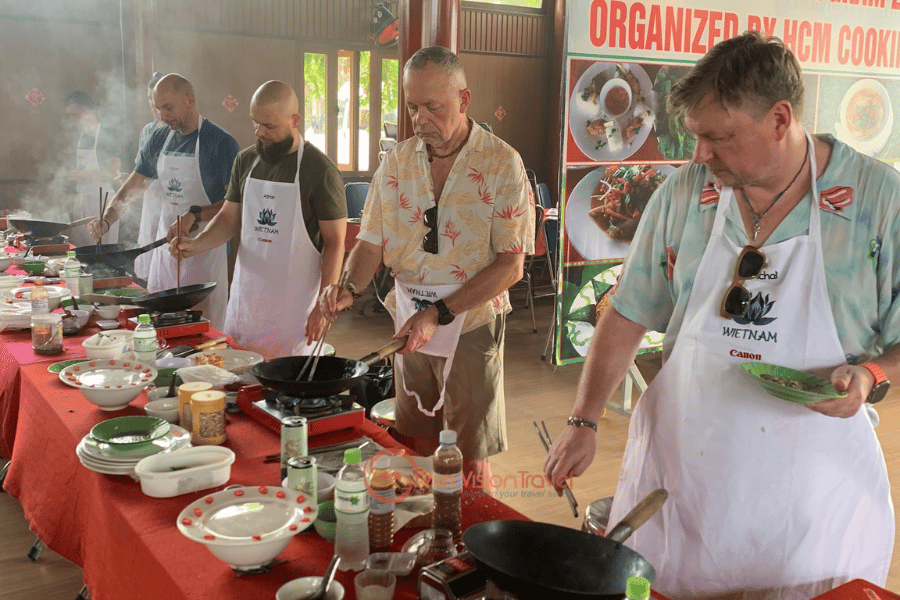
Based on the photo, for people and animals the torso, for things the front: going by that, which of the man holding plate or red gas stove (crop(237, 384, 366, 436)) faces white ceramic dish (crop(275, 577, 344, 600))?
the man holding plate

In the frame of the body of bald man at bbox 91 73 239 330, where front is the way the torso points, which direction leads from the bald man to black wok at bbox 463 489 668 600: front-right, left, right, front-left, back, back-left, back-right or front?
front-left

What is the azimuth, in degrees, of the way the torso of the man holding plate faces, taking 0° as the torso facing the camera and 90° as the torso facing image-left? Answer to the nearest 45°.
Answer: approximately 45°

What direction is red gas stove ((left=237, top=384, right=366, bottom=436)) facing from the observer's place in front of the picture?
facing away from the viewer and to the right of the viewer

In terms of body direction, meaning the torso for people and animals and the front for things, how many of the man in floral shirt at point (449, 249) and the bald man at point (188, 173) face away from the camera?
0

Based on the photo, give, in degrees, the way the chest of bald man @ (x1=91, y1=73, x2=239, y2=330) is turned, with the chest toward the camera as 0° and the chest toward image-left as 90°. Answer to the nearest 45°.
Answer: approximately 45°

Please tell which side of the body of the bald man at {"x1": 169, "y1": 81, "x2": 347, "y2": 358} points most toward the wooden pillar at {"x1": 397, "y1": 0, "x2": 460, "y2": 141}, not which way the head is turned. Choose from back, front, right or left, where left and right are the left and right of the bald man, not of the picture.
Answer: back

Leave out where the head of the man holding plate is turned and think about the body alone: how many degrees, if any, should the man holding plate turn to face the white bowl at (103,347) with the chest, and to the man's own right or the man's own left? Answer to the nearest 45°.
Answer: approximately 45° to the man's own right
